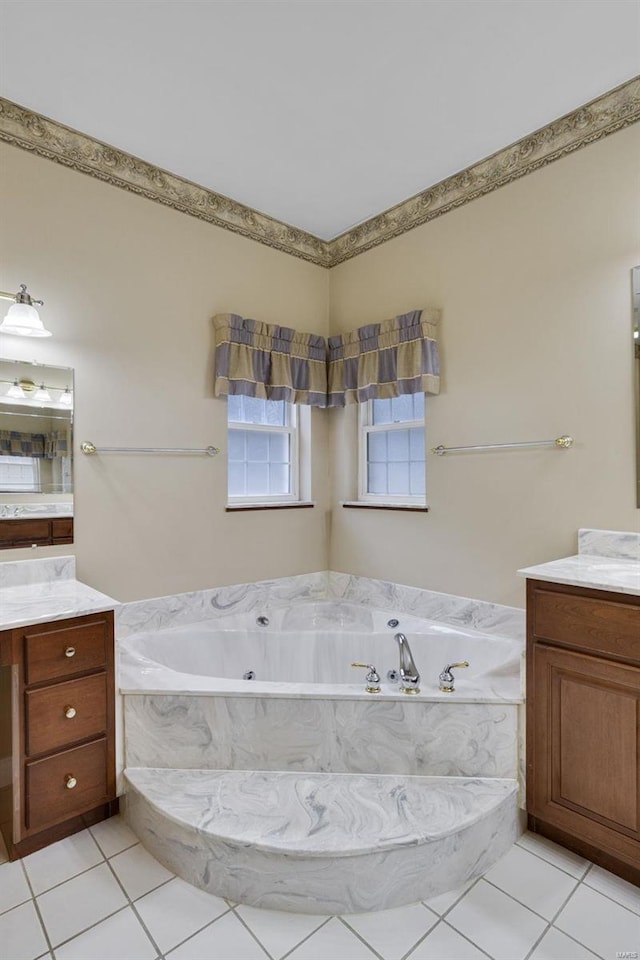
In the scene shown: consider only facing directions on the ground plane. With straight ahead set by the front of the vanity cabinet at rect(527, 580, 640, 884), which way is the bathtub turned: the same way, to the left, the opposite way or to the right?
to the left

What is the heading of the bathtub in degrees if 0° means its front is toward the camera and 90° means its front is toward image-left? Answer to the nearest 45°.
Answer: approximately 0°

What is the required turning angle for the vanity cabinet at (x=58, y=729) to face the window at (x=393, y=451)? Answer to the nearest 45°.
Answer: approximately 45° to its left

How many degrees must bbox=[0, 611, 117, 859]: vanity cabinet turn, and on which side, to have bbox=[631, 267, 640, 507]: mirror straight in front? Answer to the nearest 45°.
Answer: approximately 45° to its left

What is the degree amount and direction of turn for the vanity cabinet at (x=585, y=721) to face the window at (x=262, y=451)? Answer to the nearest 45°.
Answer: approximately 90° to its right

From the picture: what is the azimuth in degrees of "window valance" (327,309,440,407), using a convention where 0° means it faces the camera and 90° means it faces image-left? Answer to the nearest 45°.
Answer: approximately 45°

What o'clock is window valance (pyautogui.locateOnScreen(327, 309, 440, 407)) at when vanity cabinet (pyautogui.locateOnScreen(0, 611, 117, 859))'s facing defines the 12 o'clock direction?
The window valance is roughly at 10 o'clock from the vanity cabinet.

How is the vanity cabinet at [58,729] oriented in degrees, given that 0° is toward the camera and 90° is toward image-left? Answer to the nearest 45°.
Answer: approximately 315°

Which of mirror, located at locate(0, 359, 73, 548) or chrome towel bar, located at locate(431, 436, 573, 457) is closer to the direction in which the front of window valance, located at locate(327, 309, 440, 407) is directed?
the mirror
